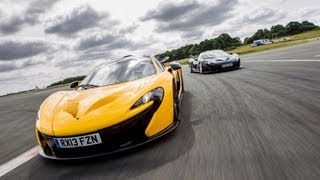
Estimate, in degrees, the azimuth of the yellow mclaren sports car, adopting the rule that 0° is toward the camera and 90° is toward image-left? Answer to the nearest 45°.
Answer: approximately 45°
